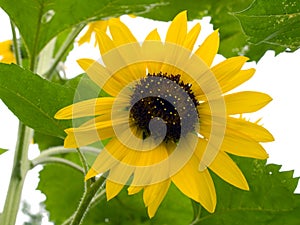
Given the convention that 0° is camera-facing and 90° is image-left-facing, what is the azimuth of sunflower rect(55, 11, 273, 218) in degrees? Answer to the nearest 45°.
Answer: approximately 0°

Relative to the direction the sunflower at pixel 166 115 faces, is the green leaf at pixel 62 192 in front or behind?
behind
